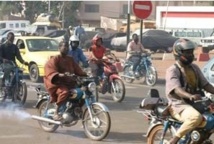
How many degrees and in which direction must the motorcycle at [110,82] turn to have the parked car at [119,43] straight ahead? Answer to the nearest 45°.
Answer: approximately 135° to its left

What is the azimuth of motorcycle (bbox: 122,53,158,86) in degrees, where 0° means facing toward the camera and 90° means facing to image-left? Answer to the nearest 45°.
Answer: approximately 315°

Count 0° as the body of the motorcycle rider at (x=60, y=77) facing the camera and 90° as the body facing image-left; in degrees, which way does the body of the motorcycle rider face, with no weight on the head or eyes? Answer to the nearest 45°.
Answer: approximately 315°

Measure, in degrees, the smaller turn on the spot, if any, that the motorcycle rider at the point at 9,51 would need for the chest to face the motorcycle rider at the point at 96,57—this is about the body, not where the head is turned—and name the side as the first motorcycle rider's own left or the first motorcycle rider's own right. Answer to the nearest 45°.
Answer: approximately 45° to the first motorcycle rider's own left
